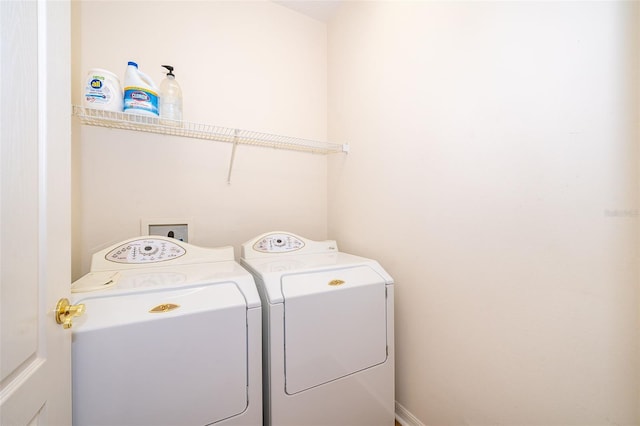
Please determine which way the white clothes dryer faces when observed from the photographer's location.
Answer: facing the viewer and to the right of the viewer

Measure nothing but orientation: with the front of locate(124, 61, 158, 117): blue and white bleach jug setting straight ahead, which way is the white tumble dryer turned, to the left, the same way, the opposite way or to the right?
the same way

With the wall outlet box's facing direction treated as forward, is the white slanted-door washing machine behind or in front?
in front

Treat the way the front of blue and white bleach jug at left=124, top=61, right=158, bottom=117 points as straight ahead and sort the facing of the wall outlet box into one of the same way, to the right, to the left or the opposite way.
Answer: the same way

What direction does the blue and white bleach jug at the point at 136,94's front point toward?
toward the camera
